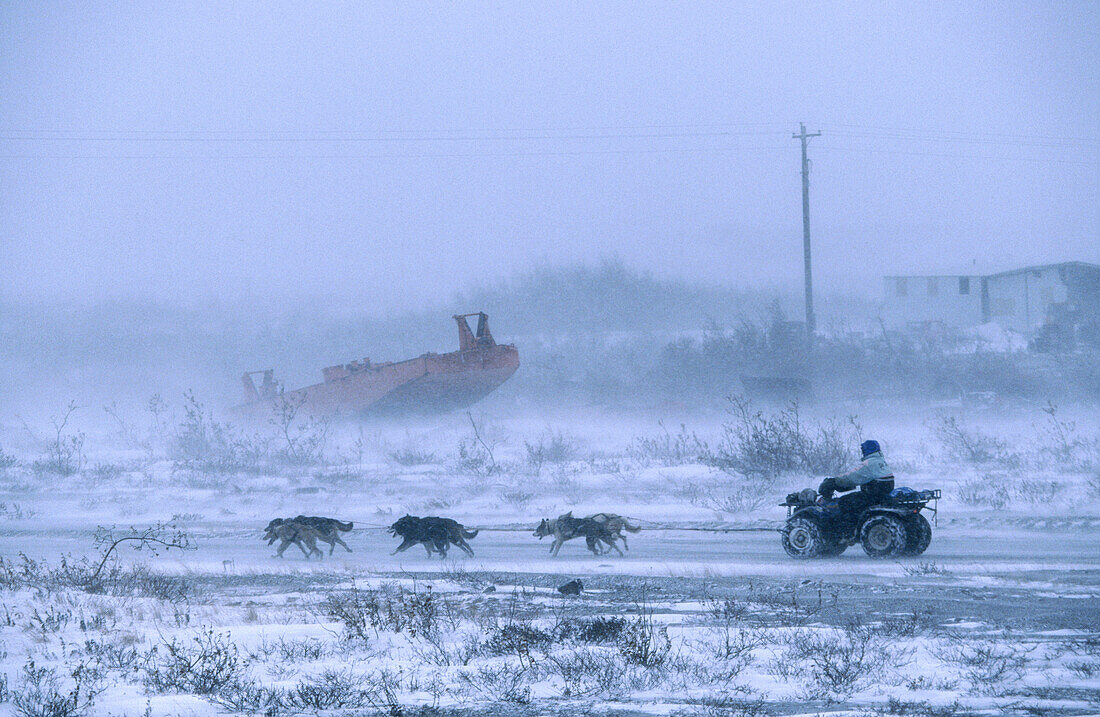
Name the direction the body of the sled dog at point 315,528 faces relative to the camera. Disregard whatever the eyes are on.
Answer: to the viewer's left

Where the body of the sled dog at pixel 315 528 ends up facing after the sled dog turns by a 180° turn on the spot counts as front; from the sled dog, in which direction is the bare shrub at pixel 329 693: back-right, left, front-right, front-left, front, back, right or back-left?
right

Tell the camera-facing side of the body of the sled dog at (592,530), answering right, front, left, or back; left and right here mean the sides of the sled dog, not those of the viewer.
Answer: left

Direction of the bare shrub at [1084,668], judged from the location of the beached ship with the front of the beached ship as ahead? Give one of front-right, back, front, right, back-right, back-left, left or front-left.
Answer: right

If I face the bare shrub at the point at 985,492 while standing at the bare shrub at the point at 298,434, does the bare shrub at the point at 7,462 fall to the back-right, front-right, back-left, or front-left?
back-right

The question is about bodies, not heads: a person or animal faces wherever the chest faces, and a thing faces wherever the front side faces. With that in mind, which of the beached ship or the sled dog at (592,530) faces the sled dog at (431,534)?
the sled dog at (592,530)

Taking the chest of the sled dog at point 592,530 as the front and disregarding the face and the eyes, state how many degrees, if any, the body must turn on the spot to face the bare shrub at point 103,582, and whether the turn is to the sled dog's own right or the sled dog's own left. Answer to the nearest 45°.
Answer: approximately 45° to the sled dog's own left

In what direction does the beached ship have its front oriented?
to the viewer's right

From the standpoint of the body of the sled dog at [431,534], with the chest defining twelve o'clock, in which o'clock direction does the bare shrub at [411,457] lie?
The bare shrub is roughly at 3 o'clock from the sled dog.

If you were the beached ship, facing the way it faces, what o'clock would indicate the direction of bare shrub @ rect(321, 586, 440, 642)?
The bare shrub is roughly at 3 o'clock from the beached ship.

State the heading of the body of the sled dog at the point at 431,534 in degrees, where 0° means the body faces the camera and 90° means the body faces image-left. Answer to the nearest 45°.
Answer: approximately 90°

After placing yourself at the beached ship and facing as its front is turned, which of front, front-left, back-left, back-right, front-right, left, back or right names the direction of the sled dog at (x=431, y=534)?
right

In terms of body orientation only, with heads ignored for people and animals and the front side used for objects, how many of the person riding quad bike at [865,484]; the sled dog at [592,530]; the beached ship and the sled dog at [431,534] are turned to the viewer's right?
1
